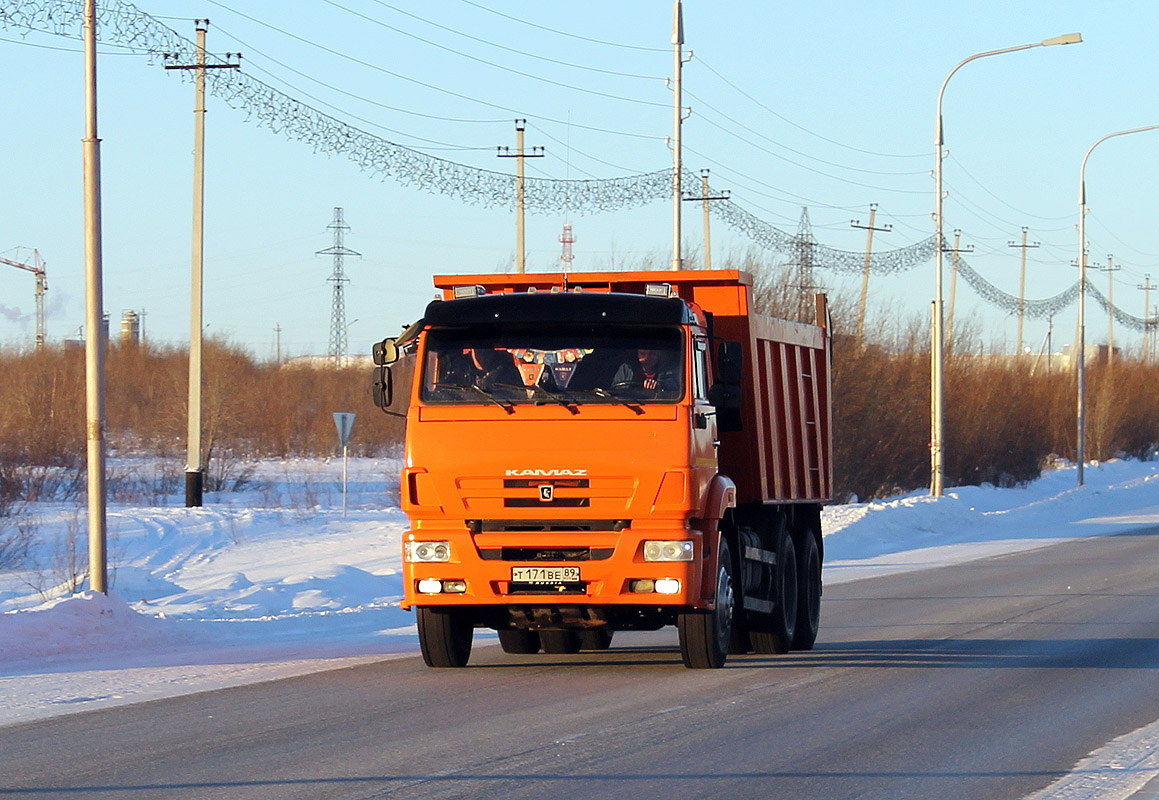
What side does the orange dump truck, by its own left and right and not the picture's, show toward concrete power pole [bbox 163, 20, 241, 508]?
back

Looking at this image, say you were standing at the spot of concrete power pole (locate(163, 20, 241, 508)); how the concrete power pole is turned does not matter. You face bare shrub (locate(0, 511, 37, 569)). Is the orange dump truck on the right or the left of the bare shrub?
left

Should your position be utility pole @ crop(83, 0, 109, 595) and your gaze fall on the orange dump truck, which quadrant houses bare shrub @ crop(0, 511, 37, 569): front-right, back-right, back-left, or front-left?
back-left

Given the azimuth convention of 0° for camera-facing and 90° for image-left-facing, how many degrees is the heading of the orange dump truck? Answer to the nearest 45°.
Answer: approximately 0°

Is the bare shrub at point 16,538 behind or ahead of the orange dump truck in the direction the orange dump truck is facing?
behind

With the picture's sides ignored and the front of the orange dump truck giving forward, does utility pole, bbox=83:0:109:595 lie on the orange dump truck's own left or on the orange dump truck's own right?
on the orange dump truck's own right
